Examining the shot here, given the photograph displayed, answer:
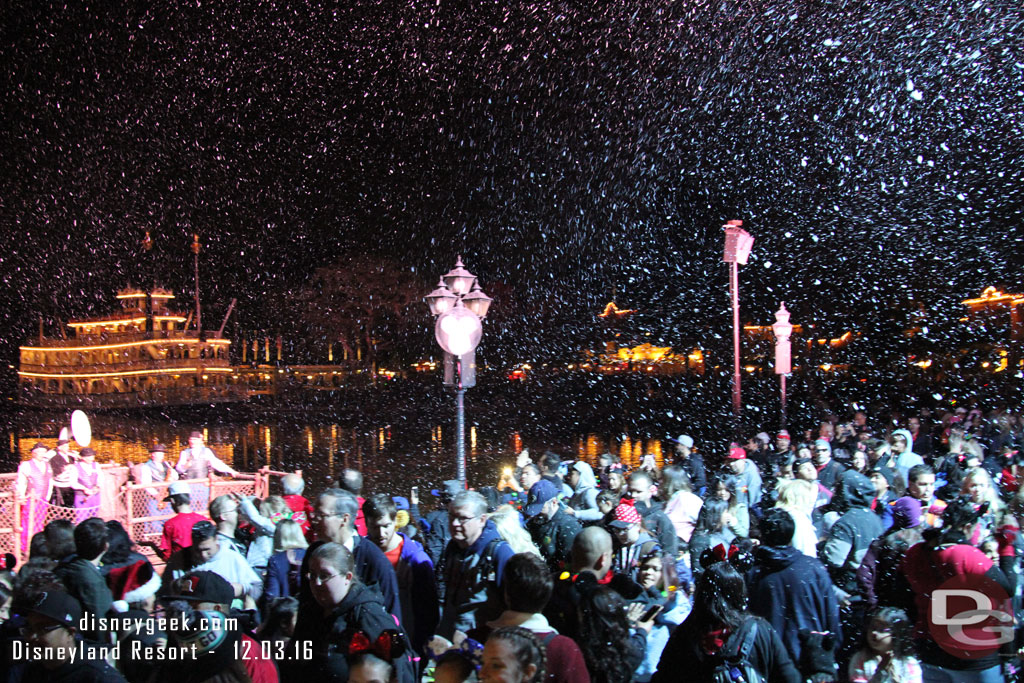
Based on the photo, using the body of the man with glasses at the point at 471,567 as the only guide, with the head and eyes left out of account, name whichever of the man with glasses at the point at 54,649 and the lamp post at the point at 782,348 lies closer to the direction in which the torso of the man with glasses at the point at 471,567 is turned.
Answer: the man with glasses

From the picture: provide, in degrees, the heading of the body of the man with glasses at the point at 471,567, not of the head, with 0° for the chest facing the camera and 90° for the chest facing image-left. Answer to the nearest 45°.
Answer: approximately 45°

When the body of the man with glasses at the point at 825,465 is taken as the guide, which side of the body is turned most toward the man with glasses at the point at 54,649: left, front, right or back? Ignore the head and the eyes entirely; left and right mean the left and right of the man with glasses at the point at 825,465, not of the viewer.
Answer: front

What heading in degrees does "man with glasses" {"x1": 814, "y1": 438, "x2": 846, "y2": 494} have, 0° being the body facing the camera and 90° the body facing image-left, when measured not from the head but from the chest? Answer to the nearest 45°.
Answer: approximately 45°

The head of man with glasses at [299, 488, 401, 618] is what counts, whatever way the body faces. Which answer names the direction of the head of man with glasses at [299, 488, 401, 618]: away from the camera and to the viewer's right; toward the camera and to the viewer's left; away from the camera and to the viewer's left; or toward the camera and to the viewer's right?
toward the camera and to the viewer's left

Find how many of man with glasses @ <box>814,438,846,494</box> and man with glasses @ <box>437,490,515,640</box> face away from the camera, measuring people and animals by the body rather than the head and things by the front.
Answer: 0

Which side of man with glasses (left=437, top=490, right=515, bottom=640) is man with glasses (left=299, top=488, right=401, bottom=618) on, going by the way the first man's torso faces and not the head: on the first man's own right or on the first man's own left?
on the first man's own right

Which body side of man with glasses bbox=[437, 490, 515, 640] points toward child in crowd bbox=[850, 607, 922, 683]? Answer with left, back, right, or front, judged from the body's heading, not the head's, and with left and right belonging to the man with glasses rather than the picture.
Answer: left

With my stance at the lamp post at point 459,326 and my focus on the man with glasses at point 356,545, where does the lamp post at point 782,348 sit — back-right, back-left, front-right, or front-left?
back-left

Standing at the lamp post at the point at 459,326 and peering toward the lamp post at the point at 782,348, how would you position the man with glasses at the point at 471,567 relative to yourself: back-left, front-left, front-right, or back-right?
back-right

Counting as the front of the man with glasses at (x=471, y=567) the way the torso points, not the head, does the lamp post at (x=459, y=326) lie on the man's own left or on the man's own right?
on the man's own right
